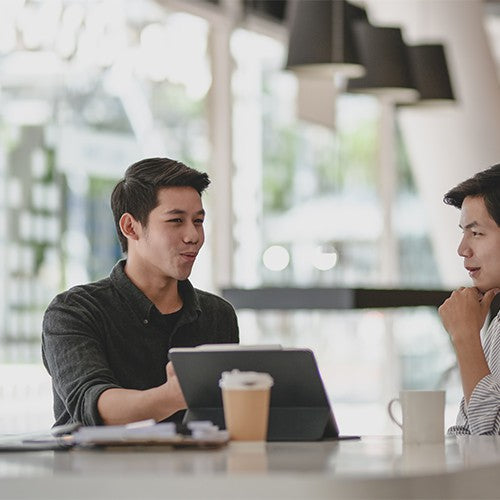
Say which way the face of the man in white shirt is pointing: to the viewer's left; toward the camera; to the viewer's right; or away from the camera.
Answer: to the viewer's left

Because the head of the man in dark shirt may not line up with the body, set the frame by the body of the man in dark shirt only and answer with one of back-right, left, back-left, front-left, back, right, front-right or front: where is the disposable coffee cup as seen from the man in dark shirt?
front-right

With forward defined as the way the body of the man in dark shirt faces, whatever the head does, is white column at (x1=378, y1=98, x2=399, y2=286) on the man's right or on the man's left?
on the man's left

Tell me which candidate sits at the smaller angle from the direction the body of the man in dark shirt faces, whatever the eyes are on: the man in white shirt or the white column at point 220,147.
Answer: the man in white shirt

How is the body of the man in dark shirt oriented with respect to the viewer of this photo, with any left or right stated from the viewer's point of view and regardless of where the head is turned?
facing the viewer and to the right of the viewer

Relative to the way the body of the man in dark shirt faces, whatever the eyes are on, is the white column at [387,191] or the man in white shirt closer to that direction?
the man in white shirt

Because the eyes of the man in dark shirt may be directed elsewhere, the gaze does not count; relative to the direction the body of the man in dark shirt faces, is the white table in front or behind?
in front

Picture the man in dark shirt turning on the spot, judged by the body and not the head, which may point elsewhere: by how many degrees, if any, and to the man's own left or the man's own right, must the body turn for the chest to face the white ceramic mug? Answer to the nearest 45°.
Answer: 0° — they already face it

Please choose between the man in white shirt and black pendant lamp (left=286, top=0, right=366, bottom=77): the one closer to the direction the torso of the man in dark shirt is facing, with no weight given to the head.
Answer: the man in white shirt

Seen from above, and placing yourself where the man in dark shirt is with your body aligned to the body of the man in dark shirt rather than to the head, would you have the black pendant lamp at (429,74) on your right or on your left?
on your left

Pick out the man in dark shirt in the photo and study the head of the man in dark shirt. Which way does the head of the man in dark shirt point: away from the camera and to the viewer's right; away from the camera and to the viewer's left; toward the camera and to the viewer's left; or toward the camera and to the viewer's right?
toward the camera and to the viewer's right

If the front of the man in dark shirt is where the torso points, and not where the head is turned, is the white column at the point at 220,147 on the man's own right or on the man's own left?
on the man's own left

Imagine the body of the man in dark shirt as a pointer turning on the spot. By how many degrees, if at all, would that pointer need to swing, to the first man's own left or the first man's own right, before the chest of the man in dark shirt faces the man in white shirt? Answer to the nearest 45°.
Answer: approximately 45° to the first man's own left
